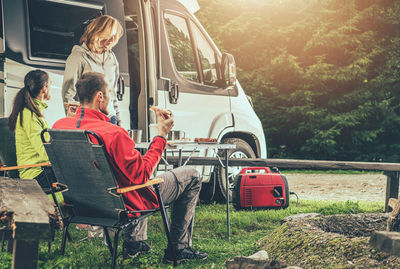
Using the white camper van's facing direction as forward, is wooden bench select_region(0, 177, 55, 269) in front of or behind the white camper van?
behind

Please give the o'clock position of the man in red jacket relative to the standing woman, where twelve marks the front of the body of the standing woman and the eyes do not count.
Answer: The man in red jacket is roughly at 1 o'clock from the standing woman.

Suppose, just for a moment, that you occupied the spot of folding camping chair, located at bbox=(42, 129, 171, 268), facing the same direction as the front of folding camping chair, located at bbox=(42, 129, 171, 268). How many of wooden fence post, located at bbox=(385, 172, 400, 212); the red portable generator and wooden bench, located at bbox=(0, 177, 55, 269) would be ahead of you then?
2

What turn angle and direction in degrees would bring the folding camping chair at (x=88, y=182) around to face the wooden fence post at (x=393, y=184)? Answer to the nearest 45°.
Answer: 0° — it already faces it

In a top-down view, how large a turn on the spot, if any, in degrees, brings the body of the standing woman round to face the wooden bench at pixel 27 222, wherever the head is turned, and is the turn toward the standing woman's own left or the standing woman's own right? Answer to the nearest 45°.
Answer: approximately 45° to the standing woman's own right

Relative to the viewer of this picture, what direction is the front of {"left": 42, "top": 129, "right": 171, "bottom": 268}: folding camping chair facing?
facing away from the viewer and to the right of the viewer

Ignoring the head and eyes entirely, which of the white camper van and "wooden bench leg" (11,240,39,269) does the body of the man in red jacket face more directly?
the white camper van

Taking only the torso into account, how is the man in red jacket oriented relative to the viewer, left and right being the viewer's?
facing away from the viewer and to the right of the viewer

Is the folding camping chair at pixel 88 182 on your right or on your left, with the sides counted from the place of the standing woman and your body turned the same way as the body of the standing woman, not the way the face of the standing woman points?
on your right

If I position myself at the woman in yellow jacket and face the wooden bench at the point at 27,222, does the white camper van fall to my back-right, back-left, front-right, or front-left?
back-left
